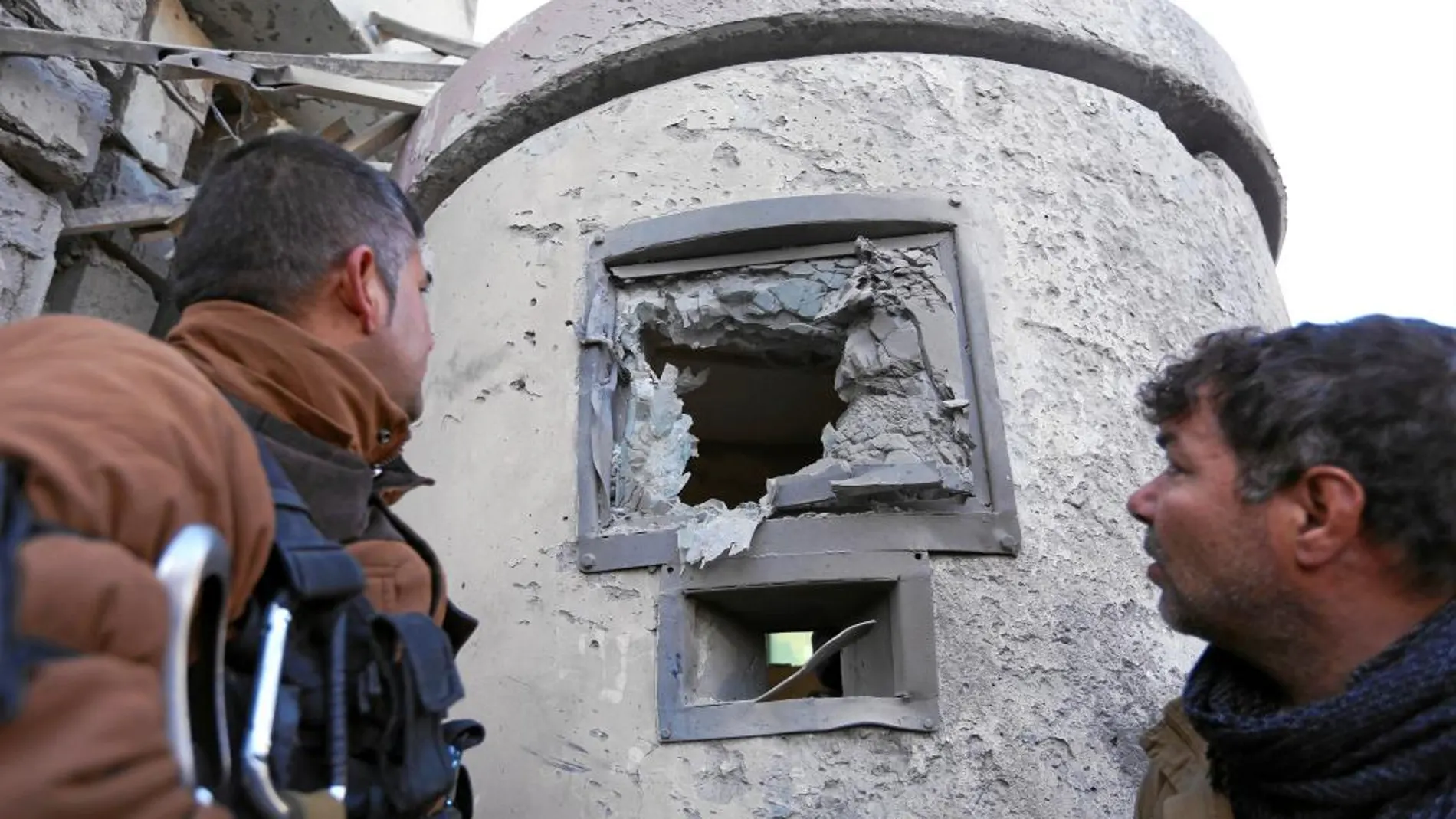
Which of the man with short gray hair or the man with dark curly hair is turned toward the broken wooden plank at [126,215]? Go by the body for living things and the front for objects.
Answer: the man with dark curly hair

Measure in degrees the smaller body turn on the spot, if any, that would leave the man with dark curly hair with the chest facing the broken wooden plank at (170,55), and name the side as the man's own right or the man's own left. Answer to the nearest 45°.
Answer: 0° — they already face it

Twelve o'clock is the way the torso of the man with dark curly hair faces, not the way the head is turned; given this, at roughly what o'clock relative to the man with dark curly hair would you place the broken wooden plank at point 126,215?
The broken wooden plank is roughly at 12 o'clock from the man with dark curly hair.

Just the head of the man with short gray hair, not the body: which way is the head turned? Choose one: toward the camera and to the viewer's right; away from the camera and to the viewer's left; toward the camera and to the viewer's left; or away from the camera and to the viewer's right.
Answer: away from the camera and to the viewer's right

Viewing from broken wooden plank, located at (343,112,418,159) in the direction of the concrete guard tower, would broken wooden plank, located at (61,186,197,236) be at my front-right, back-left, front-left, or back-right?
back-right

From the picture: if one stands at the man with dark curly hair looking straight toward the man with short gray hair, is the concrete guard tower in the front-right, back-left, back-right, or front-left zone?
front-right

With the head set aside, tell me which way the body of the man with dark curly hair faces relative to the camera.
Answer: to the viewer's left

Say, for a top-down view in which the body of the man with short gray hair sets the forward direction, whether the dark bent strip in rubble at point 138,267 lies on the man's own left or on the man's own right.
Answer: on the man's own left

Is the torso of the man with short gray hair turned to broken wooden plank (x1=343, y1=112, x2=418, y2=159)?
no

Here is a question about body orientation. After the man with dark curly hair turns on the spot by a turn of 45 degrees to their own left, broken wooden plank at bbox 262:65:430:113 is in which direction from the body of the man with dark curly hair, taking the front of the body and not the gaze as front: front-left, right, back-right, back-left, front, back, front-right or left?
front-right

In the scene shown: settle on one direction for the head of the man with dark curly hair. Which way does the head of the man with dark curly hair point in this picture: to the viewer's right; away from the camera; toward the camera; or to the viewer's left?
to the viewer's left

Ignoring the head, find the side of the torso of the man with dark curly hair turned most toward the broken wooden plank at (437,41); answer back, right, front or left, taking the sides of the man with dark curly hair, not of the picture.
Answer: front
